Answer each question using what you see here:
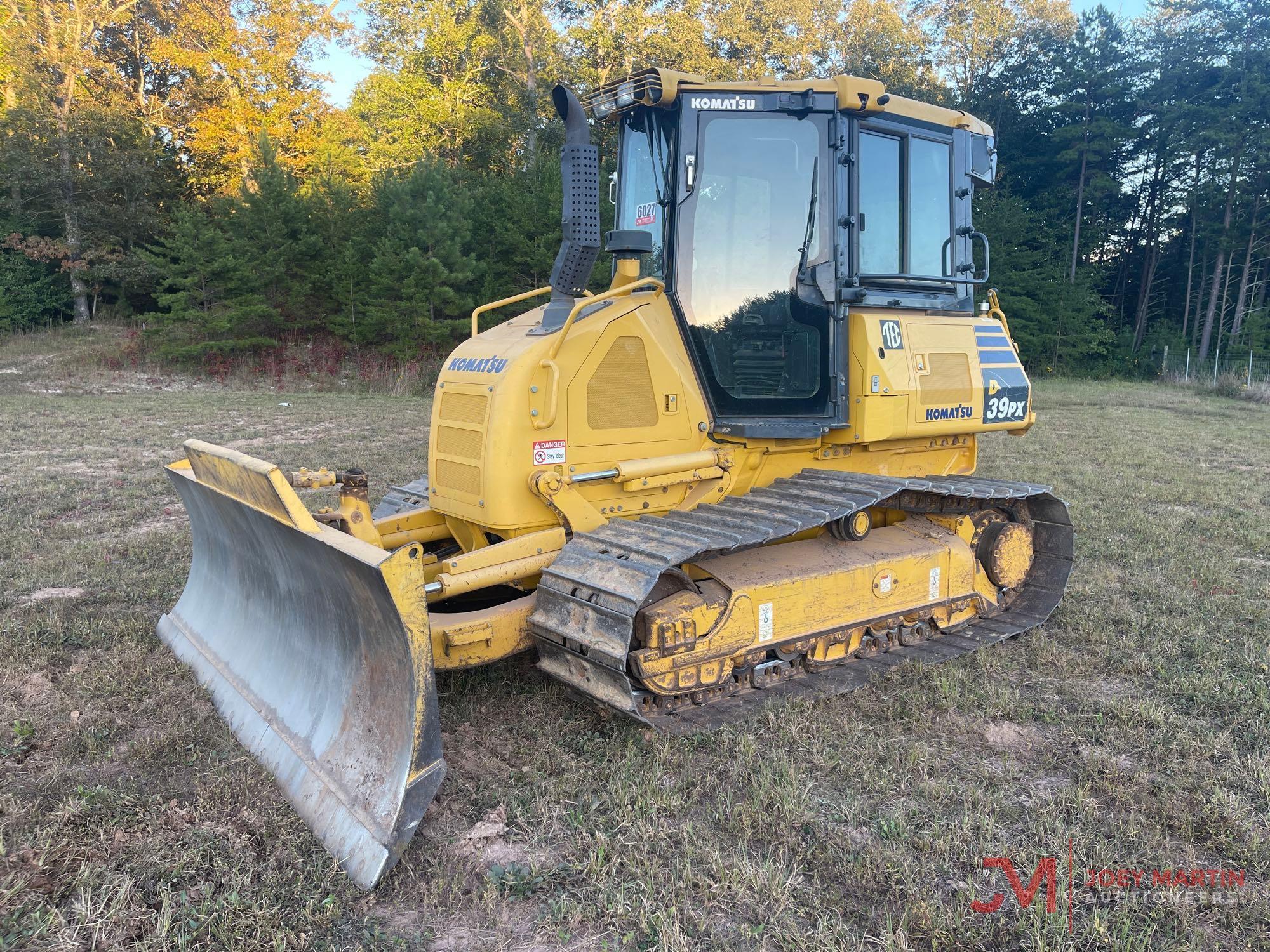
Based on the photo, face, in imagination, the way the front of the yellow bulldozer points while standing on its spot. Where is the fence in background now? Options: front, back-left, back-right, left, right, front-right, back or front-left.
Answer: back

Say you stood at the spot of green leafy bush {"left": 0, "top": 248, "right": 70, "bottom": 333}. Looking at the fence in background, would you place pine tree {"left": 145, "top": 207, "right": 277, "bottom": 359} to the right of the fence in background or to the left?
right

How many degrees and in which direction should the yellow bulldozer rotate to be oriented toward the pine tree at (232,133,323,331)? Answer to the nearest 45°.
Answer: approximately 90° to its right

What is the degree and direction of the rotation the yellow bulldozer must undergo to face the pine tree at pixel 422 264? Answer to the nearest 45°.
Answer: approximately 135° to its right

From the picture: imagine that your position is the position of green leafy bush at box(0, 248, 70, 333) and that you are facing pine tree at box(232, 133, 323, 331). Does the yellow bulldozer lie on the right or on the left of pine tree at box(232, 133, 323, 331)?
right

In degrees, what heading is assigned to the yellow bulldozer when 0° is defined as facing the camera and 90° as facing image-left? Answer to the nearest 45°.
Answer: approximately 45°

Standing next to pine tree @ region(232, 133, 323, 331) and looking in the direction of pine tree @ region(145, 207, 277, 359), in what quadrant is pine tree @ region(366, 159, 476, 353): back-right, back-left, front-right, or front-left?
back-left

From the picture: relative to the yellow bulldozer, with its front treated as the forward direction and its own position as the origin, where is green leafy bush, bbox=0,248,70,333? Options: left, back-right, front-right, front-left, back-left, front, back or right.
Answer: right

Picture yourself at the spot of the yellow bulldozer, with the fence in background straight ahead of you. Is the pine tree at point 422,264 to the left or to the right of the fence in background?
left

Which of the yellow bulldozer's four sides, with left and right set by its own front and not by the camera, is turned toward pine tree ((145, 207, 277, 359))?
right
